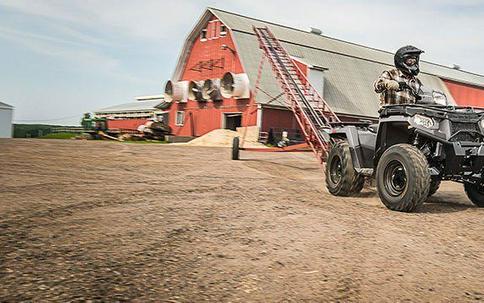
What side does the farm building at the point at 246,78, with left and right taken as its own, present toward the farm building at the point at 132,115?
right

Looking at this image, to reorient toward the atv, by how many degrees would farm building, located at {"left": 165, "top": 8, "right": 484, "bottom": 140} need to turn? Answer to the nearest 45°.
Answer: approximately 45° to its left
